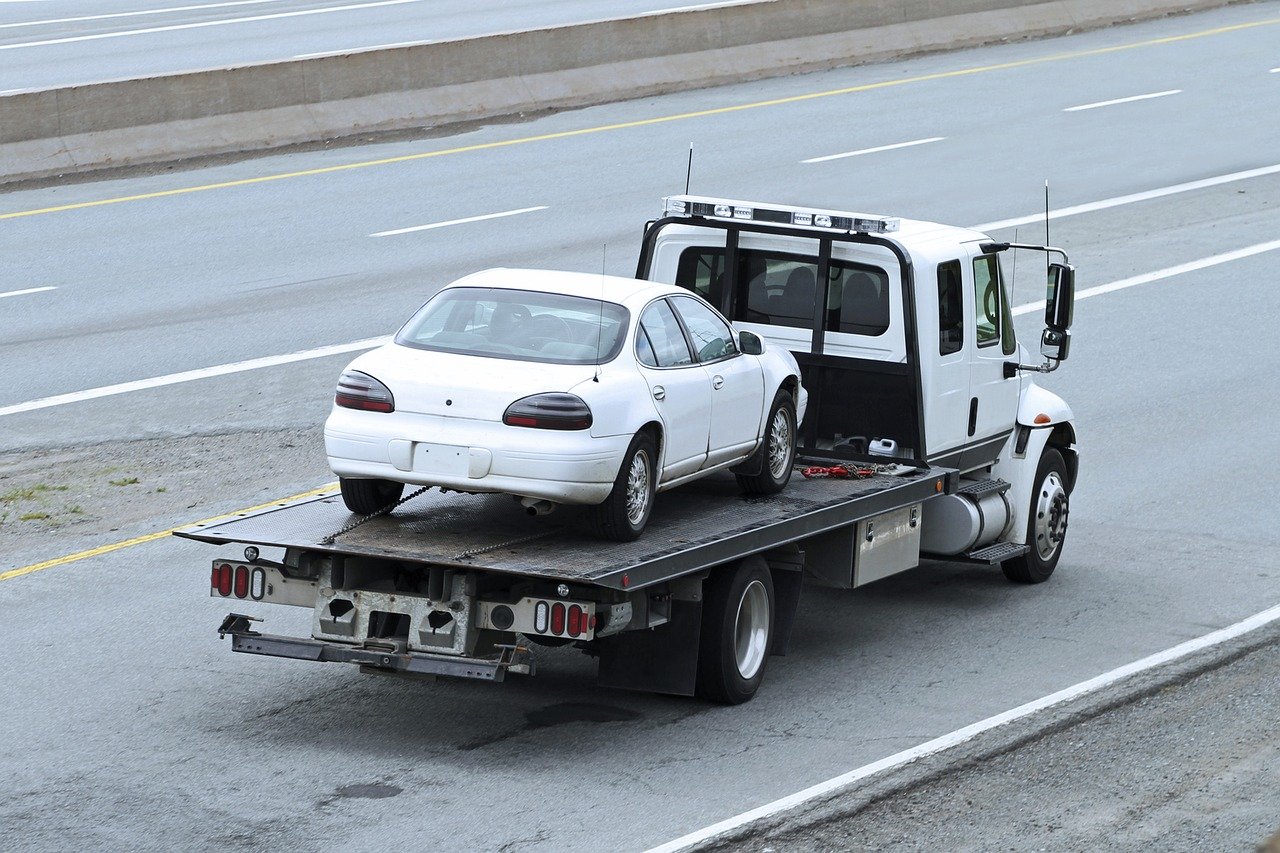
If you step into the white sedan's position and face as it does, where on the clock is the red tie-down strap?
The red tie-down strap is roughly at 12 o'clock from the white sedan.

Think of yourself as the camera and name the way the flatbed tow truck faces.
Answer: facing away from the viewer and to the right of the viewer

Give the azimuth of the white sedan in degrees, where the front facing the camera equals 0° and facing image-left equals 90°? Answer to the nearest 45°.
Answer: approximately 225°
